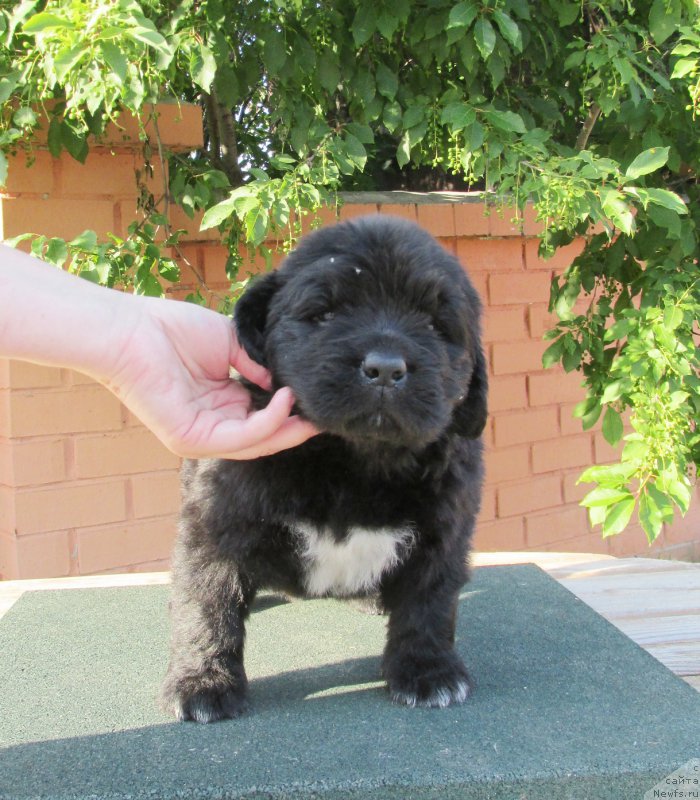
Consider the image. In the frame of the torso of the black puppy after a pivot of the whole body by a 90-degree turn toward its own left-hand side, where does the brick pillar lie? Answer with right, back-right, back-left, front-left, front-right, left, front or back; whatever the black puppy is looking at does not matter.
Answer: back-left

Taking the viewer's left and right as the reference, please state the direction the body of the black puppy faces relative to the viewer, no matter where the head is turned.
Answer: facing the viewer
